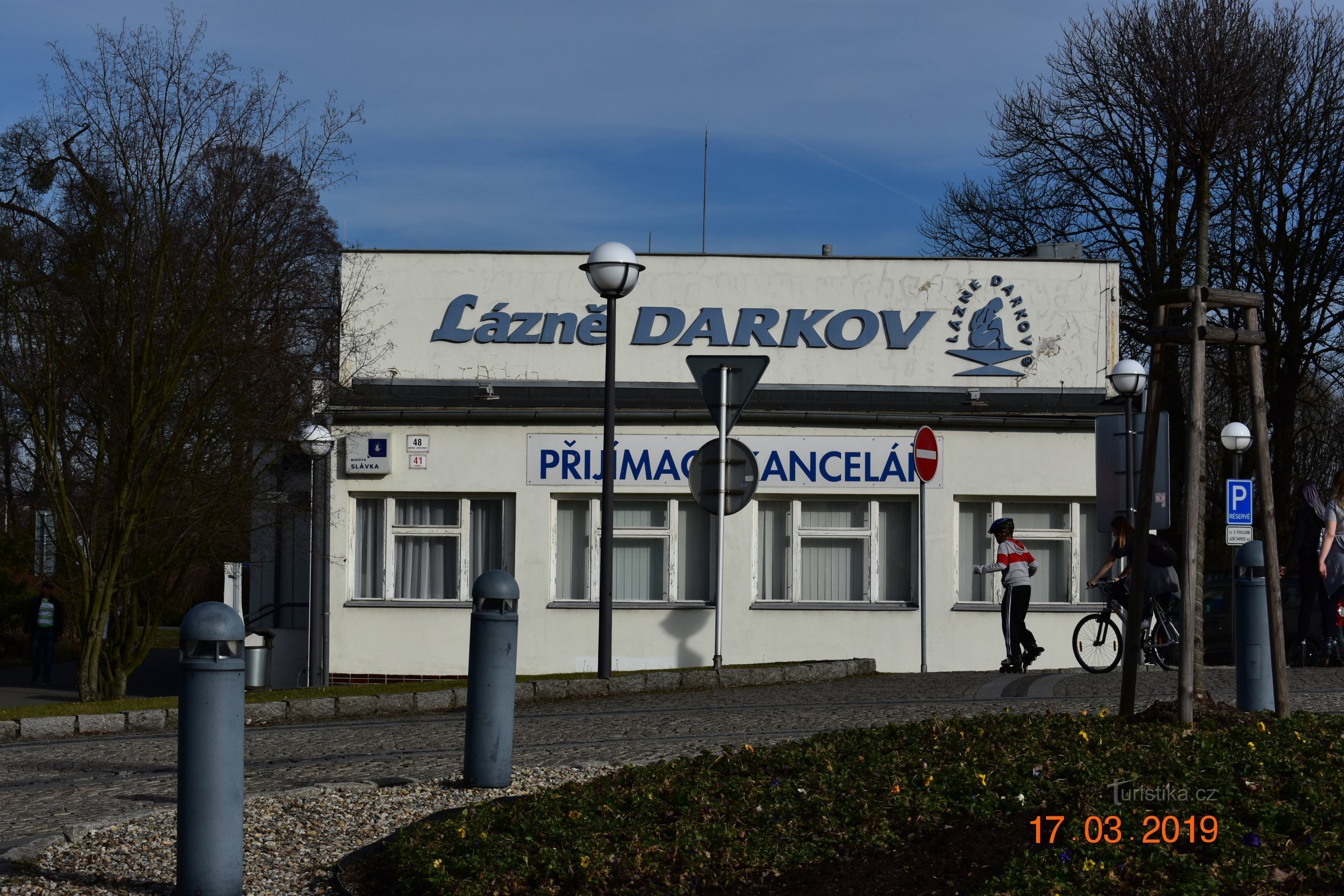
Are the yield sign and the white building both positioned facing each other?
yes

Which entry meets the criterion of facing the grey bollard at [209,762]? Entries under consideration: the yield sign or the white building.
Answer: the white building

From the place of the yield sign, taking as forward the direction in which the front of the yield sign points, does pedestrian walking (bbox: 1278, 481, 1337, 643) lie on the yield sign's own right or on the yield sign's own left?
on the yield sign's own right

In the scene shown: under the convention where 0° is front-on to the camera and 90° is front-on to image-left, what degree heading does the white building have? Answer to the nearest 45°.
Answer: approximately 0°

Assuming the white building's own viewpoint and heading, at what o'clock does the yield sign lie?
The yield sign is roughly at 12 o'clock from the white building.

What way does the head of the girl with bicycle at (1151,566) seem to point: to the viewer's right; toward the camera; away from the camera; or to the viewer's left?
to the viewer's left

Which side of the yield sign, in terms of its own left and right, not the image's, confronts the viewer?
back
